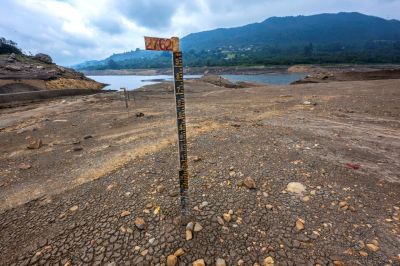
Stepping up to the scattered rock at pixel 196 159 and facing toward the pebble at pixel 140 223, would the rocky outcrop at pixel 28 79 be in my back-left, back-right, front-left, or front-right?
back-right

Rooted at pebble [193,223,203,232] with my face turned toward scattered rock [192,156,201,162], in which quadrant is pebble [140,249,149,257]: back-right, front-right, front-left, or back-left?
back-left

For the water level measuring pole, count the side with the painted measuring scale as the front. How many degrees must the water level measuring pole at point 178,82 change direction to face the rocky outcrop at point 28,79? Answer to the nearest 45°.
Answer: approximately 135° to its right

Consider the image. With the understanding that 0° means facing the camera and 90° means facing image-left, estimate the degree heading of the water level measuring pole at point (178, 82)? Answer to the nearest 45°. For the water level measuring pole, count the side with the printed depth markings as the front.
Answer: approximately 0°

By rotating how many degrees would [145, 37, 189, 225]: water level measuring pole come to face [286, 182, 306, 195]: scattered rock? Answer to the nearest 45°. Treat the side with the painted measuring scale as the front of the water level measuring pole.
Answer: approximately 90° to its left

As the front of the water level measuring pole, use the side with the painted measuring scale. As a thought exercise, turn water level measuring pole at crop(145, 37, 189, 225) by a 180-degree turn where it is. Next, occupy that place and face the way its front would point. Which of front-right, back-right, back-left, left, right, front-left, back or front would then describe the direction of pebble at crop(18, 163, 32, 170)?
front-left

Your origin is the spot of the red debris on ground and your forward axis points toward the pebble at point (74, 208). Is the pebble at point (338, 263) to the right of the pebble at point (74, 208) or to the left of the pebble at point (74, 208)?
left
